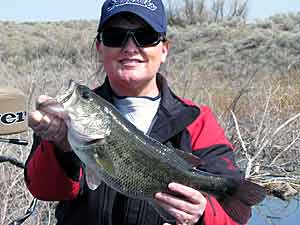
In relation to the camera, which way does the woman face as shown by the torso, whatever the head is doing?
toward the camera
